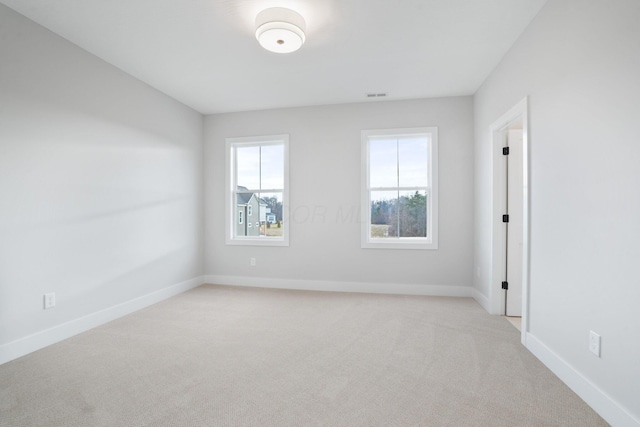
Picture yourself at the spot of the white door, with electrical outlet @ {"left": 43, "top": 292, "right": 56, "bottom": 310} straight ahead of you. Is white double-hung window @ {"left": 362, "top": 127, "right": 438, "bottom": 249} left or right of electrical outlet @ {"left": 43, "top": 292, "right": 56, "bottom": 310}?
right

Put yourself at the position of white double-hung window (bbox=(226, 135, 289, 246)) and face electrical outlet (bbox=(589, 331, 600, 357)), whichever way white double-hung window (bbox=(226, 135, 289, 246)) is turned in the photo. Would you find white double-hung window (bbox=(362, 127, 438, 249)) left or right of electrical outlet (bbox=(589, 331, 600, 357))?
left

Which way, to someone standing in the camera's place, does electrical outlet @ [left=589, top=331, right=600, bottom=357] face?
facing the viewer and to the left of the viewer

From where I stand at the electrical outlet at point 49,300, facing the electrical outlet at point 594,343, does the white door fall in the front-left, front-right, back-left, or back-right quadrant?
front-left

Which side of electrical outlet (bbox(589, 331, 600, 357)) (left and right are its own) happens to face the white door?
right

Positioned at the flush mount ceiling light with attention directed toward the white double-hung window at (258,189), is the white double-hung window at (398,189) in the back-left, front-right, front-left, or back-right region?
front-right

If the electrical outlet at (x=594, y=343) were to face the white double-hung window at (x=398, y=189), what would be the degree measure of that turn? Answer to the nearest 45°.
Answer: approximately 90° to its right

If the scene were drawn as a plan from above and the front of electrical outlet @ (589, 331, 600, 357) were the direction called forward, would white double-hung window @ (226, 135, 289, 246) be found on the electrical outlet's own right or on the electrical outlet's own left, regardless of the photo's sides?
on the electrical outlet's own right

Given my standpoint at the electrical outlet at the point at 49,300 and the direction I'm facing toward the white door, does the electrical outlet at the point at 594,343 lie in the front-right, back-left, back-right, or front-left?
front-right

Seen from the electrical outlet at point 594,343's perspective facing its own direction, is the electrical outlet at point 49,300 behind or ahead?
ahead

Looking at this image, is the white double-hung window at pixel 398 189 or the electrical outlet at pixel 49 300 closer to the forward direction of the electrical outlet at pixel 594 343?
the electrical outlet

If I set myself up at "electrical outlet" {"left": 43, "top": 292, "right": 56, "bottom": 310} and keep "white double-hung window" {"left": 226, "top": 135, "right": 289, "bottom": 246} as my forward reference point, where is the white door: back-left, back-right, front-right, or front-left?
front-right

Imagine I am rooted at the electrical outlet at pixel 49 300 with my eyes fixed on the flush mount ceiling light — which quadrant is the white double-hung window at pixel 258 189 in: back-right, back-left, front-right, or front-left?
front-left

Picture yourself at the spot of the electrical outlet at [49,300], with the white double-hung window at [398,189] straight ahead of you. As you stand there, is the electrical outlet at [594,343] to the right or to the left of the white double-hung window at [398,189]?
right
